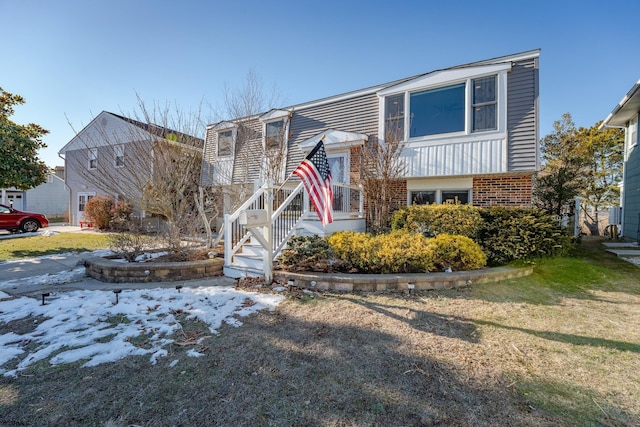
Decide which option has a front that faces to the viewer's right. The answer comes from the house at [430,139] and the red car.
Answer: the red car

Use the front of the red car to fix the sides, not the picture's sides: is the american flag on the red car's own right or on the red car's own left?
on the red car's own right

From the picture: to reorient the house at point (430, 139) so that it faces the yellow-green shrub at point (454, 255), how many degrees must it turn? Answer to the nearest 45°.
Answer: approximately 45° to its left

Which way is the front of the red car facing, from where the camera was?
facing to the right of the viewer

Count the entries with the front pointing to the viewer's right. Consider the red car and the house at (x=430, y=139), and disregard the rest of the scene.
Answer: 1

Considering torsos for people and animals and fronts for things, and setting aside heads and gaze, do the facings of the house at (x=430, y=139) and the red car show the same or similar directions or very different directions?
very different directions

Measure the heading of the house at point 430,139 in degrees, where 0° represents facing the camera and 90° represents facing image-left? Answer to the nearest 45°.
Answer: approximately 45°

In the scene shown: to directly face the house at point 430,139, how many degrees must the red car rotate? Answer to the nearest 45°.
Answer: approximately 45° to its right

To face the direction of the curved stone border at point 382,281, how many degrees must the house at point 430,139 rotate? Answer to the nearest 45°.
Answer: approximately 45° to its left

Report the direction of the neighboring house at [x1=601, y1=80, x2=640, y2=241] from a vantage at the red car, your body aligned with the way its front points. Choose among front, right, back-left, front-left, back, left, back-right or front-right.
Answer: front-right

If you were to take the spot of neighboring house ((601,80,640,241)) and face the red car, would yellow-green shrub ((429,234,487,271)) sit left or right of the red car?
left
